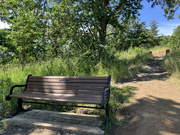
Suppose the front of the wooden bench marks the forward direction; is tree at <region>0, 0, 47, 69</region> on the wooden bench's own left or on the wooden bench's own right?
on the wooden bench's own right

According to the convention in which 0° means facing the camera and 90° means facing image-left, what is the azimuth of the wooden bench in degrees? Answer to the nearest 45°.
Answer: approximately 45°
